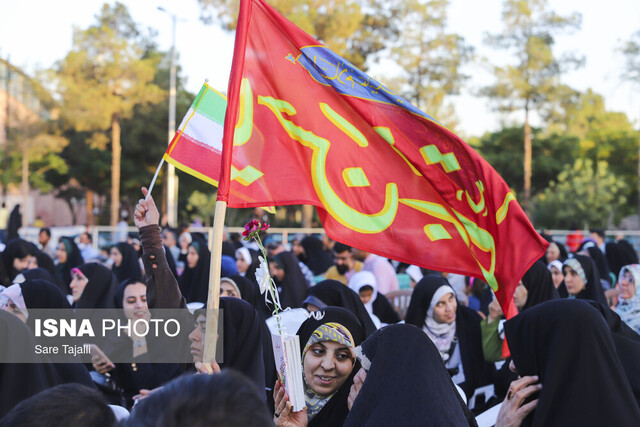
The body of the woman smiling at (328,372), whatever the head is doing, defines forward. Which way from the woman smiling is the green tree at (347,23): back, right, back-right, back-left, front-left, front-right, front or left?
back

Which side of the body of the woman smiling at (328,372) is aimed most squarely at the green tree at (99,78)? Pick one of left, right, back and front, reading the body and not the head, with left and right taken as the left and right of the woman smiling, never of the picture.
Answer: back

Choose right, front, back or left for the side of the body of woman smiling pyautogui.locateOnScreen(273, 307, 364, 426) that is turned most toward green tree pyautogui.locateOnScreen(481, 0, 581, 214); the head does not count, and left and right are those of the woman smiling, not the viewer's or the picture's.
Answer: back

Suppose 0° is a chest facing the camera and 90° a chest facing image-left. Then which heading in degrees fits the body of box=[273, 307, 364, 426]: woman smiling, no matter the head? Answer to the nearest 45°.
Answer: approximately 0°

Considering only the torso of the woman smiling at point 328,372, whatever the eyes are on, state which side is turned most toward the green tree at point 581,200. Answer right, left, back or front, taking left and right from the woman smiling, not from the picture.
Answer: back
